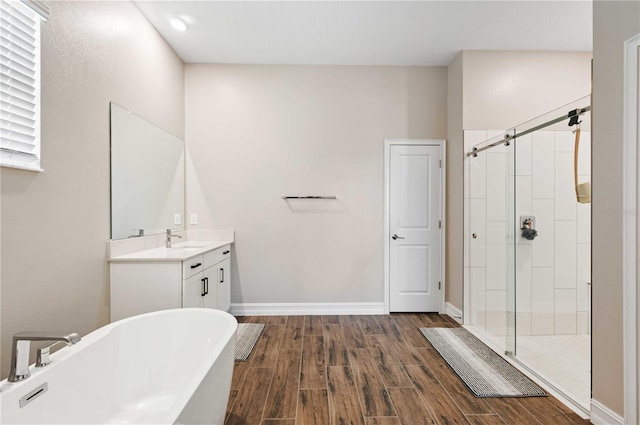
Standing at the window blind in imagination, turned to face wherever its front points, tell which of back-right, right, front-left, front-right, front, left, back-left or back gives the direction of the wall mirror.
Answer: left

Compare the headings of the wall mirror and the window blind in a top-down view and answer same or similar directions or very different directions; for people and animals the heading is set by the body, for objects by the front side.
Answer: same or similar directions

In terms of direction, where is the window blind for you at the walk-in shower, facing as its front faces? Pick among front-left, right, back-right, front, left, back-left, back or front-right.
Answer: front

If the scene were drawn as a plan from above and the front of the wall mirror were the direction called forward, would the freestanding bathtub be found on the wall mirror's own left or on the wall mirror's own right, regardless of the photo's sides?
on the wall mirror's own right

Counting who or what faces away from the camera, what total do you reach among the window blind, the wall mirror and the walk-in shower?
0

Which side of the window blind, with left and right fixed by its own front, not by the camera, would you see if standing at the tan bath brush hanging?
front

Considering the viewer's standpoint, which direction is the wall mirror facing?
facing the viewer and to the right of the viewer

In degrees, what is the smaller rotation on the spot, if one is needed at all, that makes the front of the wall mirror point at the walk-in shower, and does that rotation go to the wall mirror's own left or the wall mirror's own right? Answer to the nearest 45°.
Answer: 0° — it already faces it

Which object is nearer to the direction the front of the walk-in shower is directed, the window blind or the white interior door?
the window blind

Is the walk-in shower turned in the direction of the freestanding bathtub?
yes

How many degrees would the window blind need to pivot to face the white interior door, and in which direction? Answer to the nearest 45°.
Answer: approximately 45° to its left

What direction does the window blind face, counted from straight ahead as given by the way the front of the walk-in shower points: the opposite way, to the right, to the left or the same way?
the opposite way

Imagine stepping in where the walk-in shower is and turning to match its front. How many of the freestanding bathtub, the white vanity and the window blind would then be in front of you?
3

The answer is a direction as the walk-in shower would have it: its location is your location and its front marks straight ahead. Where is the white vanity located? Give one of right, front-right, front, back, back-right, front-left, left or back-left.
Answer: front
